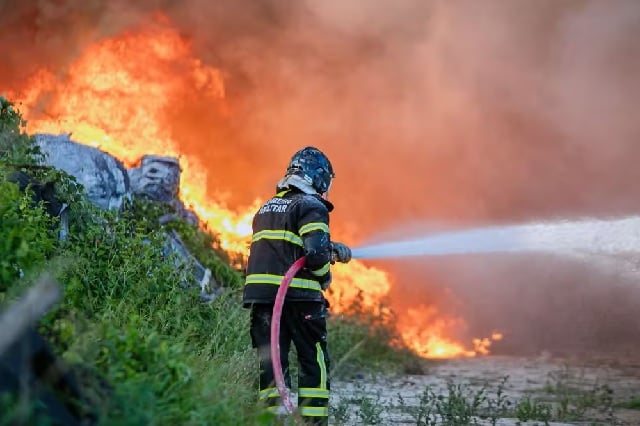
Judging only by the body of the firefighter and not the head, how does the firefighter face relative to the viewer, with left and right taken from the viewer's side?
facing away from the viewer and to the right of the viewer

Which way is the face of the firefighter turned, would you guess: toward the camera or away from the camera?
away from the camera

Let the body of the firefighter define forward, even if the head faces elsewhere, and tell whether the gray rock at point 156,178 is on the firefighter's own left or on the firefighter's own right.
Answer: on the firefighter's own left

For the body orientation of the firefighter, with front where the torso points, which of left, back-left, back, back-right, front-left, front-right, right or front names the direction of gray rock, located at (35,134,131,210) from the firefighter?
left
